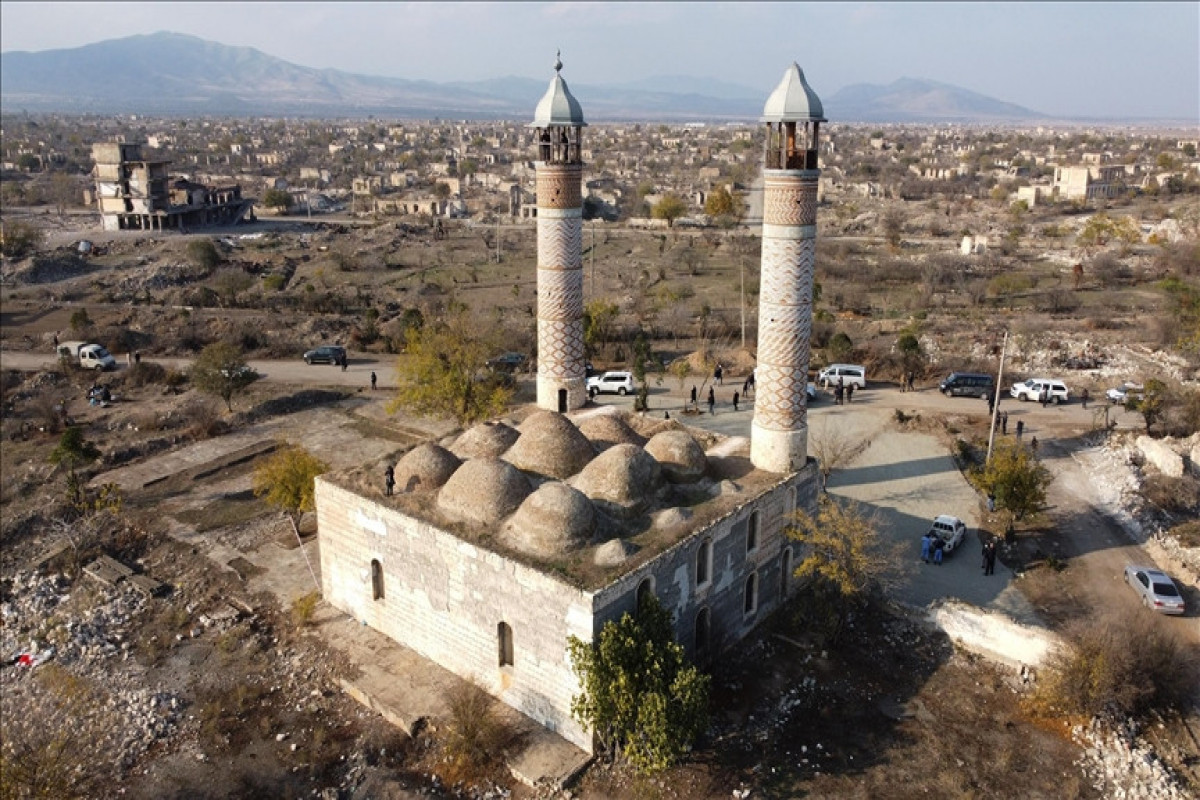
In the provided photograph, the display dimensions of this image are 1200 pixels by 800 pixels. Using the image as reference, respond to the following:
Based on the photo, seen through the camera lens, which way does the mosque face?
facing away from the viewer and to the right of the viewer

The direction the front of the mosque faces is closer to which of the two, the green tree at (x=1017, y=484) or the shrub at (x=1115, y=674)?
the green tree

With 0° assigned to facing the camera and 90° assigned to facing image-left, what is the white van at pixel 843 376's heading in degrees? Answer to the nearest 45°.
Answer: approximately 90°

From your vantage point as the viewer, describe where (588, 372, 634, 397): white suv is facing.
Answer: facing to the left of the viewer

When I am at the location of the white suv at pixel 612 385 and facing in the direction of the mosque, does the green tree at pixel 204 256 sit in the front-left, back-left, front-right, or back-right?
back-right

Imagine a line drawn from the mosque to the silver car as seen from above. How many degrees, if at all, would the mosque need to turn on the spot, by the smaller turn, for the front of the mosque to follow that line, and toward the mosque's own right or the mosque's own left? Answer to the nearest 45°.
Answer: approximately 45° to the mosque's own right

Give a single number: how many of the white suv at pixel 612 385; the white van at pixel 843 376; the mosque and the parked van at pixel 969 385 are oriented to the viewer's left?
3

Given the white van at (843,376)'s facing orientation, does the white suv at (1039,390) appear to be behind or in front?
behind

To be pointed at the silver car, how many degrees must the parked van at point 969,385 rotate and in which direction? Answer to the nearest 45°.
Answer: approximately 90° to its left
